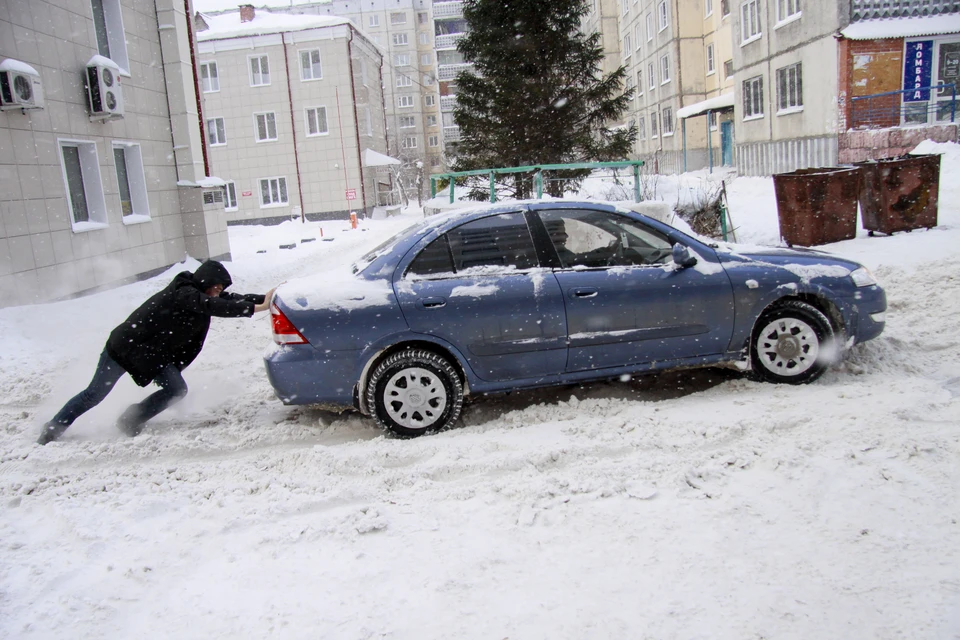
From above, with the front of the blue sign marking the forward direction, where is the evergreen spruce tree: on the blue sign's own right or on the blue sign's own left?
on the blue sign's own right

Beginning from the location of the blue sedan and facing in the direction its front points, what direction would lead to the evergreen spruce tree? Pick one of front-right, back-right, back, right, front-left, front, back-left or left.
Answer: left

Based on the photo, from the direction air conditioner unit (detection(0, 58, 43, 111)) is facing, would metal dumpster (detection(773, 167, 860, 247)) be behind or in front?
in front

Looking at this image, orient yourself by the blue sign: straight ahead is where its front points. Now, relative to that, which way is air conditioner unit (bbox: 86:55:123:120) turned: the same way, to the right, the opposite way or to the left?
to the left

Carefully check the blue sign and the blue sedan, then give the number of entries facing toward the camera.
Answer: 1

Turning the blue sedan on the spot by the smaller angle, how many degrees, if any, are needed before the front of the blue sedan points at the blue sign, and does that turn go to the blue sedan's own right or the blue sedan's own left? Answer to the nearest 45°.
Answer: approximately 45° to the blue sedan's own left

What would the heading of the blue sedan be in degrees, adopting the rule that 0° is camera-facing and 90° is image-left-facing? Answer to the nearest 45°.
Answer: approximately 270°

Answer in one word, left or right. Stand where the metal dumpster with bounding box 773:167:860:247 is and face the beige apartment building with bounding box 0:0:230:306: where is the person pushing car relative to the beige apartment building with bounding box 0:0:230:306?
left

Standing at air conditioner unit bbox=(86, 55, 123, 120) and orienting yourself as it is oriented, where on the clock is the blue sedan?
The blue sedan is roughly at 1 o'clock from the air conditioner unit.

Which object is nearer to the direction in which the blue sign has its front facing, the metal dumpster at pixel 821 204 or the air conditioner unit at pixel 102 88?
the metal dumpster

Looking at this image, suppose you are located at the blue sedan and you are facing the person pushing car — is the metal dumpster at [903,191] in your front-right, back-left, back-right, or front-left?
back-right

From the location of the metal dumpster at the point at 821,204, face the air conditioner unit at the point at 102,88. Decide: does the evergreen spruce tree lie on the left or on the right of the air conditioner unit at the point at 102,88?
right

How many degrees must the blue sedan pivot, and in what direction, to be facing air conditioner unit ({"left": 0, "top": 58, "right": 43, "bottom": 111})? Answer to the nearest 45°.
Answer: approximately 135° to its left

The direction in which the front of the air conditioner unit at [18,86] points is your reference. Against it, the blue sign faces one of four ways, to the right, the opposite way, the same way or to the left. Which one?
to the right

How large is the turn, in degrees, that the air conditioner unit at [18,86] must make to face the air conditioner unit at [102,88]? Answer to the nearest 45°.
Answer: approximately 90° to its left
